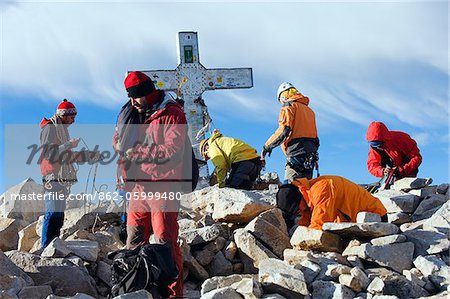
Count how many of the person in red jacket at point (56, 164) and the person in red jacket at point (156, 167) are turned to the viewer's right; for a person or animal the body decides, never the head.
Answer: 1

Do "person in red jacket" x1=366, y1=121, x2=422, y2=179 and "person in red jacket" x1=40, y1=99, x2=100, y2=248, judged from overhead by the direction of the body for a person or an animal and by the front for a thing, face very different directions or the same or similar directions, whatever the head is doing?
very different directions

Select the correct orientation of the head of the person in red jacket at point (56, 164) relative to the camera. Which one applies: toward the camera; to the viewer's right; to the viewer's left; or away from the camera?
to the viewer's right

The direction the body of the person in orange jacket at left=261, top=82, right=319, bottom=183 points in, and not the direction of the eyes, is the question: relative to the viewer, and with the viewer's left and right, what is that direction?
facing away from the viewer and to the left of the viewer

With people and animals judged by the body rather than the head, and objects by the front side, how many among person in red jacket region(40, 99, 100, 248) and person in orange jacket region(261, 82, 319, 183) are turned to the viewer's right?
1

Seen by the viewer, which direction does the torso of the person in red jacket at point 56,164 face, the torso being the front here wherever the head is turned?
to the viewer's right

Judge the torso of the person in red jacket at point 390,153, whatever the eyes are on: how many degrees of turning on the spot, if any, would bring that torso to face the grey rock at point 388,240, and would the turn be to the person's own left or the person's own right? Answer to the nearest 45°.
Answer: approximately 45° to the person's own left

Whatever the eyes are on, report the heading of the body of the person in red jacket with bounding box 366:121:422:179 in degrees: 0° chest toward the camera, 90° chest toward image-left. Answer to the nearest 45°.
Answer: approximately 45°

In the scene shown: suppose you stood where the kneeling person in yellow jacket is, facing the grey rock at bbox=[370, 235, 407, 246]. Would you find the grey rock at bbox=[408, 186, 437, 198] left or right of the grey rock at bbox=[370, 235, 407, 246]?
left

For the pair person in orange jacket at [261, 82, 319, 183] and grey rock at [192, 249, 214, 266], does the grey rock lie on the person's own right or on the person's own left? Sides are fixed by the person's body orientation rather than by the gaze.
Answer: on the person's own left

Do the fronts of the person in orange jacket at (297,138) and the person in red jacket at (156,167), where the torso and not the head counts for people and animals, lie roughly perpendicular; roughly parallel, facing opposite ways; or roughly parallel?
roughly perpendicular
